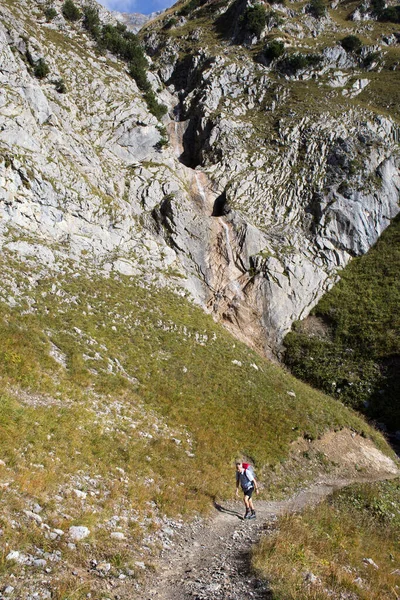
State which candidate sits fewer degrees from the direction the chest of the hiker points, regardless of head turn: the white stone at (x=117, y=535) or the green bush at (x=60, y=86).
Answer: the white stone

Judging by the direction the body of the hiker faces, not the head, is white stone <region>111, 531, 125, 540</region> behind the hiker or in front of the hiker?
in front

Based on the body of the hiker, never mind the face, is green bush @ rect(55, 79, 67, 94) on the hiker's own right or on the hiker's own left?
on the hiker's own right

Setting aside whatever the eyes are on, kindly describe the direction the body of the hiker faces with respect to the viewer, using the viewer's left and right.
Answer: facing the viewer and to the left of the viewer
